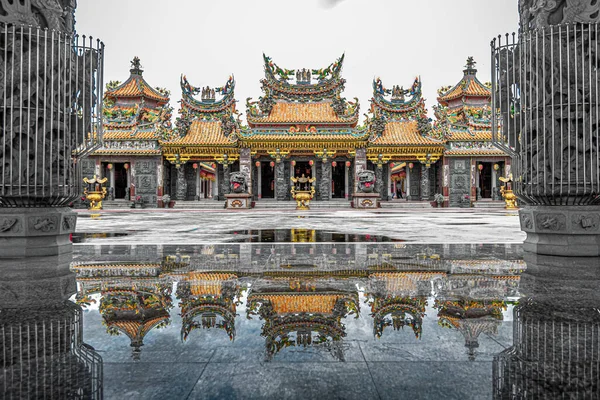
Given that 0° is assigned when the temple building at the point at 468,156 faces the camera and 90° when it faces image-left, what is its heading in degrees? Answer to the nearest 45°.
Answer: approximately 0°

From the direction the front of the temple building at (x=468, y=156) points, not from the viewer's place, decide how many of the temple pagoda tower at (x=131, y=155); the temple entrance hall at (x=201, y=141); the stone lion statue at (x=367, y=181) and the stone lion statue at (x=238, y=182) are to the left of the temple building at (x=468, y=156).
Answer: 0

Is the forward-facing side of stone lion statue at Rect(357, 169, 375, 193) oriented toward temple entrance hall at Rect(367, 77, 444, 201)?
no

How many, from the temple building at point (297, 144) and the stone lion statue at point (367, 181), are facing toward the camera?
2

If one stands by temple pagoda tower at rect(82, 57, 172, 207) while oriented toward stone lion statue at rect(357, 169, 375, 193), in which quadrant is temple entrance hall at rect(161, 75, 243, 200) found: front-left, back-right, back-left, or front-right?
front-left

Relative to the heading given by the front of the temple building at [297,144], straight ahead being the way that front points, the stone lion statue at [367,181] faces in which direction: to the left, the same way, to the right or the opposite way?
the same way

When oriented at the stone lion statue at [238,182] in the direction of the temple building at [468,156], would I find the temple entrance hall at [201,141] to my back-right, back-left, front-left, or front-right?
back-left

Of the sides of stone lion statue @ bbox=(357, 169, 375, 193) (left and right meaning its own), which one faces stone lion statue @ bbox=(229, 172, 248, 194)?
right

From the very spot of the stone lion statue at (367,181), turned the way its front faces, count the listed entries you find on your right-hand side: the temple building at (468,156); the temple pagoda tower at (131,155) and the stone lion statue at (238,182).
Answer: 2

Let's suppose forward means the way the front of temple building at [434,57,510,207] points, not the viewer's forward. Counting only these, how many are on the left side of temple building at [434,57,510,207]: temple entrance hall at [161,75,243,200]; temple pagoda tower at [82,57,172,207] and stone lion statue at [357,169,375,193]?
0

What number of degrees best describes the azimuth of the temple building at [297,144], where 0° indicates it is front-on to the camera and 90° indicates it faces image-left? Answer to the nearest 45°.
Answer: approximately 0°

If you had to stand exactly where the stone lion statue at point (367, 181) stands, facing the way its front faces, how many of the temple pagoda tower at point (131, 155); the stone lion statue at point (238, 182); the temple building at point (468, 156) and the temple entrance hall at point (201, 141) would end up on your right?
3

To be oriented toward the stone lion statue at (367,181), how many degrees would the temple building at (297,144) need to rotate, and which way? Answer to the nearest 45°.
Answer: approximately 45° to its left

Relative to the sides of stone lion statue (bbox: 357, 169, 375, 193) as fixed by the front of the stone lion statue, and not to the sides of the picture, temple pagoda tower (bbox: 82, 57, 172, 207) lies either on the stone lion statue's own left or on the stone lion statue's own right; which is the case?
on the stone lion statue's own right

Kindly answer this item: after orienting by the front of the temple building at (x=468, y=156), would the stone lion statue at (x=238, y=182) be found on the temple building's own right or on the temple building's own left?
on the temple building's own right

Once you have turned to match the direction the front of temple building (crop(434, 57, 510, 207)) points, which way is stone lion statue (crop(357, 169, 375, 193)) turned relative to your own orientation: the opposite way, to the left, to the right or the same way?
the same way

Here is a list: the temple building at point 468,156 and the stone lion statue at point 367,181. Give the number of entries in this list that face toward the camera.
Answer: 2

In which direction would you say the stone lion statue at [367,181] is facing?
toward the camera
